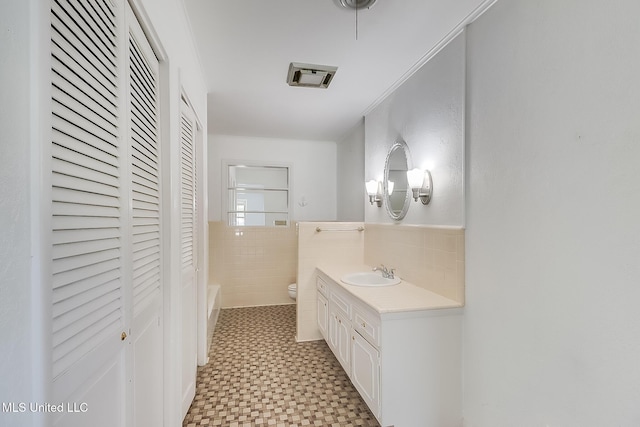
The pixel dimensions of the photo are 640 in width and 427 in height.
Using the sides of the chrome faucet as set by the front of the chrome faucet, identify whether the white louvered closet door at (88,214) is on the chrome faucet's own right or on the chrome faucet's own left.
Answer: on the chrome faucet's own left

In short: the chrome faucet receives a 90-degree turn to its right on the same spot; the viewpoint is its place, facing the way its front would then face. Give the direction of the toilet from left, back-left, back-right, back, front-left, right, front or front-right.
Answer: front-left

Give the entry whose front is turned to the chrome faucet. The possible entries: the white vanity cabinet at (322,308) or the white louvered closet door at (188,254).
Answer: the white louvered closet door

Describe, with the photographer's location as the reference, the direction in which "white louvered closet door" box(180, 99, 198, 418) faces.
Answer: facing to the right of the viewer

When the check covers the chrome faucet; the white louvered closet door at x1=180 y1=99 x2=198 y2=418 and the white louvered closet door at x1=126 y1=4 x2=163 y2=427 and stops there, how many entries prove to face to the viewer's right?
2

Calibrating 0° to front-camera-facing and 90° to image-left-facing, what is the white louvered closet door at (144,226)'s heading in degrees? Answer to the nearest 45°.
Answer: approximately 270°

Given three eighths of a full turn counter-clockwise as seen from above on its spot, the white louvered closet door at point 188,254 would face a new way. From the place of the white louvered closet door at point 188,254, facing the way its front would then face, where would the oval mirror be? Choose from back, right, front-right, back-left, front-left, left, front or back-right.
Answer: back-right

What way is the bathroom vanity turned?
to the viewer's left

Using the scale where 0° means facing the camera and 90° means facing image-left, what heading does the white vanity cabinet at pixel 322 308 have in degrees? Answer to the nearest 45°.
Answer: approximately 90°

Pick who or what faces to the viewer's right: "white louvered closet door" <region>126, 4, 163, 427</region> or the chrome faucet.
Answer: the white louvered closet door

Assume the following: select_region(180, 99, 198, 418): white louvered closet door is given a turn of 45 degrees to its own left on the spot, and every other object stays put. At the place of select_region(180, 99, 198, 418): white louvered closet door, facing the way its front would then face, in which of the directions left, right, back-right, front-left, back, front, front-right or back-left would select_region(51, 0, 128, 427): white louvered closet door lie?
back-right

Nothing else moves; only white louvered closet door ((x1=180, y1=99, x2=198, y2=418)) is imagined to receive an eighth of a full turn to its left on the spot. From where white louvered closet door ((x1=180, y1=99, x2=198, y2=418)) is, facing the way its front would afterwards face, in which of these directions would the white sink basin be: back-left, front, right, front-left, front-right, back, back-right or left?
front-right
